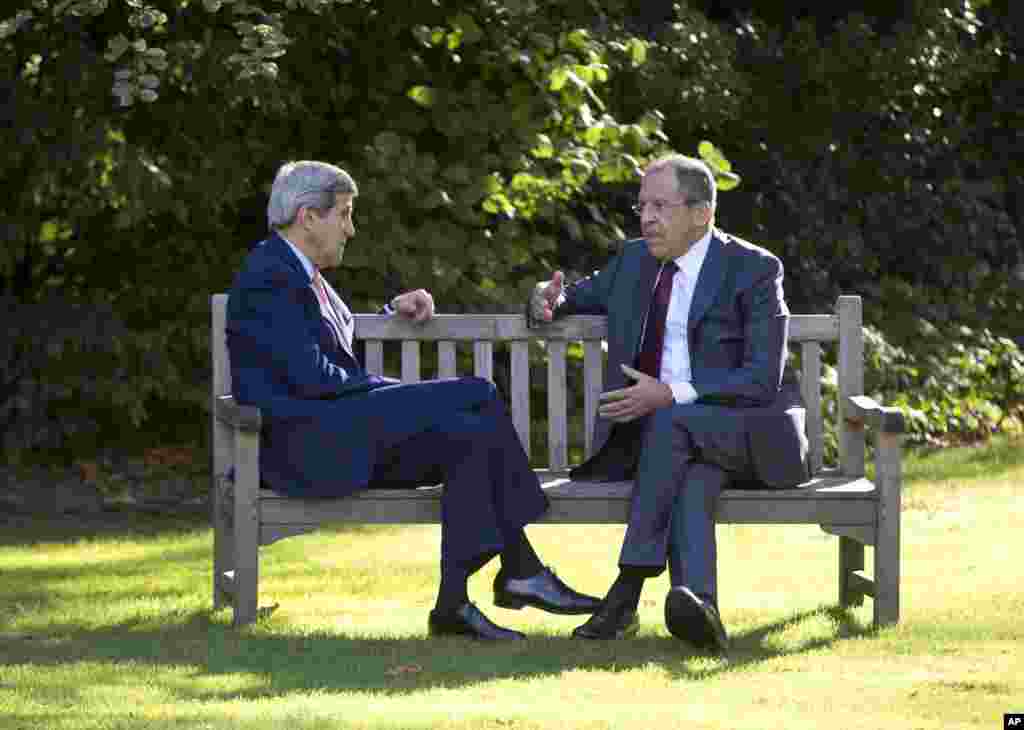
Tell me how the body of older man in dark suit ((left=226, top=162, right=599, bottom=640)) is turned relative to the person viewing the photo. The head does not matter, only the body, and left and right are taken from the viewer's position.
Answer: facing to the right of the viewer

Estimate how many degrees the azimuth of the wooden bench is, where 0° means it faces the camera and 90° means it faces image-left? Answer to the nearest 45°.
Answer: approximately 0°

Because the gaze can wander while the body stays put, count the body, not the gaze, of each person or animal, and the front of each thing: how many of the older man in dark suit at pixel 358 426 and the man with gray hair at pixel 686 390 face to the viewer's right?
1

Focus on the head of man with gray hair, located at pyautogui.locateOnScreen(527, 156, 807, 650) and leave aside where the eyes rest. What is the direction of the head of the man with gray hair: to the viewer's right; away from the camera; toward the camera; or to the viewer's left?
to the viewer's left

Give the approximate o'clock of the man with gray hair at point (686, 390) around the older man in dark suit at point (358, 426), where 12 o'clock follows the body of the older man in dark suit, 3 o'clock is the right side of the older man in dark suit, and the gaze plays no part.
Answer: The man with gray hair is roughly at 12 o'clock from the older man in dark suit.

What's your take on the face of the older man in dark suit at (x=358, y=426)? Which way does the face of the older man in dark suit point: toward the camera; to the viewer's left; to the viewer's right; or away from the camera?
to the viewer's right
